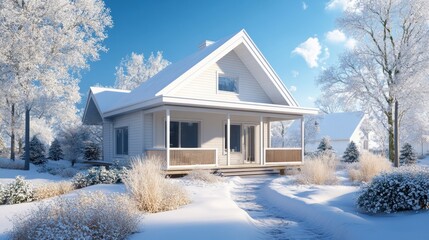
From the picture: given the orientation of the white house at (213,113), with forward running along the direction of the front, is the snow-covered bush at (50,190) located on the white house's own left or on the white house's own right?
on the white house's own right

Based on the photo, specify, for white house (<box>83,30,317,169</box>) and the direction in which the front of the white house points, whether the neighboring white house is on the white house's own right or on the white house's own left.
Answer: on the white house's own left

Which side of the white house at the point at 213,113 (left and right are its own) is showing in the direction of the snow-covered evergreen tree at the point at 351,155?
left

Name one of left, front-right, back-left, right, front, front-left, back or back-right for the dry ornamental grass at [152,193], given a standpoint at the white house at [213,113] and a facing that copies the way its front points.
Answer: front-right

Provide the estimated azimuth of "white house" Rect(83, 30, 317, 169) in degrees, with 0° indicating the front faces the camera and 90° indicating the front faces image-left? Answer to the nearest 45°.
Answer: approximately 315°
